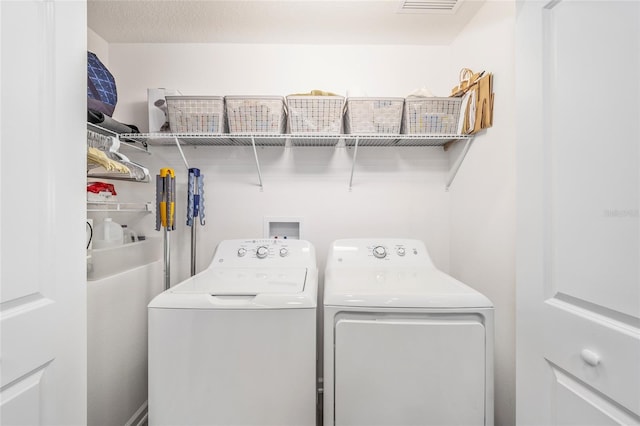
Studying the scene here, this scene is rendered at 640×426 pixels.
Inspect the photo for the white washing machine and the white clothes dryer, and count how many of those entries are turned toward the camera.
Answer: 2

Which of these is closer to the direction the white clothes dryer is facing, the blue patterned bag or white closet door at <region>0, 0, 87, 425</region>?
the white closet door

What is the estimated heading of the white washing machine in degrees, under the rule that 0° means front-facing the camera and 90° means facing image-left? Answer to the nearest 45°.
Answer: approximately 0°

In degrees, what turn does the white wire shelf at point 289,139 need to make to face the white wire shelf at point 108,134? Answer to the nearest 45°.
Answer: approximately 90° to its right

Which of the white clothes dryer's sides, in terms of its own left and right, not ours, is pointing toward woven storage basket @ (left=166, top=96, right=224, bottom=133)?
right
